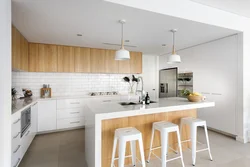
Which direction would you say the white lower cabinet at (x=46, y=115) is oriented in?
toward the camera

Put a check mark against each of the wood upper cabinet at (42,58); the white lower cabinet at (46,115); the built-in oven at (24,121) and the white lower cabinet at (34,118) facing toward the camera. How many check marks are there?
2

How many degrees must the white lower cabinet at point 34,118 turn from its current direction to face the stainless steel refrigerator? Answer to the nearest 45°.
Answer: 0° — it already faces it

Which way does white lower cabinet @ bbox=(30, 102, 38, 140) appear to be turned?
to the viewer's right

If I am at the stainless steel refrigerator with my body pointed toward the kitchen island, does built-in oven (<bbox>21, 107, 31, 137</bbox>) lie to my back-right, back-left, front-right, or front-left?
front-right

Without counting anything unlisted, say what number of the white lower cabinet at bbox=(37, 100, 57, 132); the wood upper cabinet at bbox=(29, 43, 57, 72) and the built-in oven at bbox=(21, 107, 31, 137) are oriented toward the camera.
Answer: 2

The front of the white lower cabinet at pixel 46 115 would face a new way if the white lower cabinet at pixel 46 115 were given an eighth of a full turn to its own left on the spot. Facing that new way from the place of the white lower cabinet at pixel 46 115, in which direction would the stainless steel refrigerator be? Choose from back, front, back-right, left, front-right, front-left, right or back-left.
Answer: front-left

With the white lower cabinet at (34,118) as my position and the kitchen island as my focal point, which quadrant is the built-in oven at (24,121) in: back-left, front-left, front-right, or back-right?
front-right

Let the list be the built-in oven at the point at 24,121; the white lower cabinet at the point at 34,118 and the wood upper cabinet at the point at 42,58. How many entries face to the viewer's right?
2

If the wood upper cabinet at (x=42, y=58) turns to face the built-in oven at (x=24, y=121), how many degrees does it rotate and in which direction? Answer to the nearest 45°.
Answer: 0° — it already faces it

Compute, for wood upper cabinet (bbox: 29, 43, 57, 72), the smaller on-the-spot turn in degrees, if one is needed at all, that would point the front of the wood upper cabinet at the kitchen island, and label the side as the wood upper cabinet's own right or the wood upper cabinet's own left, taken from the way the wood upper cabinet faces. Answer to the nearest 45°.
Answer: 0° — it already faces it

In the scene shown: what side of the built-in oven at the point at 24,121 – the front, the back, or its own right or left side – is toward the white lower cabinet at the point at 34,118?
left

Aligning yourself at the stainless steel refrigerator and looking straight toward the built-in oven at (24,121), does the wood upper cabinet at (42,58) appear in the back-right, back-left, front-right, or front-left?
front-right

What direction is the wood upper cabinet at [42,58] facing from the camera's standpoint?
toward the camera

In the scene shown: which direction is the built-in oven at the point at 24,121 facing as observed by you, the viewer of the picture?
facing to the right of the viewer
